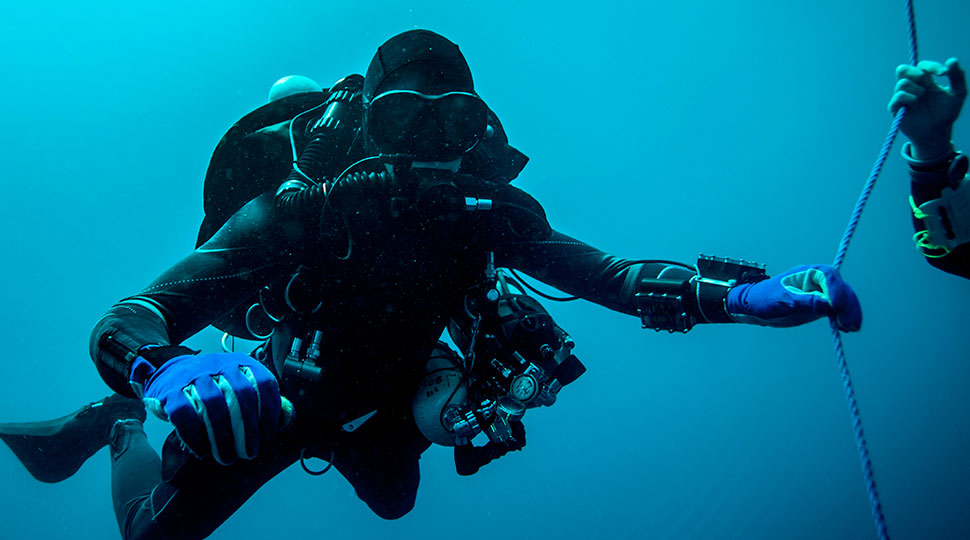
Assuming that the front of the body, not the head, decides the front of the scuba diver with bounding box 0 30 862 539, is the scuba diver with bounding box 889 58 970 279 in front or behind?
in front

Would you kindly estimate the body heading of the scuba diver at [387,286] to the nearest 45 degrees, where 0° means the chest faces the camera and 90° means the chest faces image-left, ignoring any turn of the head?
approximately 315°
